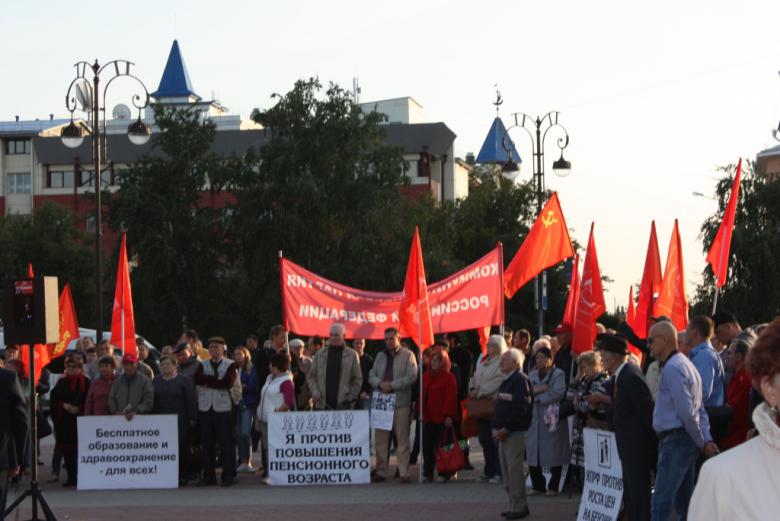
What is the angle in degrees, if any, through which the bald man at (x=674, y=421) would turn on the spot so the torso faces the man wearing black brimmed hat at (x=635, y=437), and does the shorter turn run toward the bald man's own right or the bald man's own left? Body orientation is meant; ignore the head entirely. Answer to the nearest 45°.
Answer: approximately 45° to the bald man's own right

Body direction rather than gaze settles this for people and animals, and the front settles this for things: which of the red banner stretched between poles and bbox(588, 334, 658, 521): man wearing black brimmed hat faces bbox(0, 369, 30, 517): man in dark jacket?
the man wearing black brimmed hat

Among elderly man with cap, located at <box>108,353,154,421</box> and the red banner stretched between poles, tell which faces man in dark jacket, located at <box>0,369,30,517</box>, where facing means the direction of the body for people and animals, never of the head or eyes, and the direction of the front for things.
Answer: the elderly man with cap

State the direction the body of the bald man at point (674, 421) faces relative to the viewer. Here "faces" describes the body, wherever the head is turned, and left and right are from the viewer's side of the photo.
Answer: facing to the left of the viewer

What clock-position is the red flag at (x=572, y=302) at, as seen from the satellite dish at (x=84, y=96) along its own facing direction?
The red flag is roughly at 10 o'clock from the satellite dish.

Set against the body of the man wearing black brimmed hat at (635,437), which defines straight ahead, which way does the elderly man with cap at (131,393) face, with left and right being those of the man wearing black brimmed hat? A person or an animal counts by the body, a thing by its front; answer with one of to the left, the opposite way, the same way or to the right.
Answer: to the left

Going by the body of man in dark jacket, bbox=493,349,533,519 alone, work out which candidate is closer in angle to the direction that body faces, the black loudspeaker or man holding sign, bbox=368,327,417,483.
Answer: the black loudspeaker
